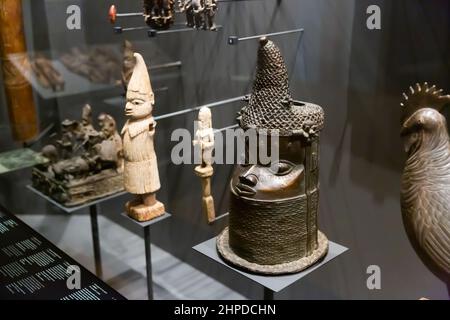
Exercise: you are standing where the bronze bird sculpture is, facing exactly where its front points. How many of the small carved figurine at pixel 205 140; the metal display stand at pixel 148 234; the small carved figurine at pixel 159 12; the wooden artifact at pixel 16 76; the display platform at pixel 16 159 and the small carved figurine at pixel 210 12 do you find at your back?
0

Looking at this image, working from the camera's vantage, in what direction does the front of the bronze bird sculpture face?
facing to the left of the viewer

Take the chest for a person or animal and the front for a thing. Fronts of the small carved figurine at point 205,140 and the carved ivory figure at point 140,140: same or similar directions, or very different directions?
same or similar directions

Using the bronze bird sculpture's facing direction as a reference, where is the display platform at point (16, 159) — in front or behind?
in front

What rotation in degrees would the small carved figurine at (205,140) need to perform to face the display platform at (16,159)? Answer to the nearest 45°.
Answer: approximately 90° to its right

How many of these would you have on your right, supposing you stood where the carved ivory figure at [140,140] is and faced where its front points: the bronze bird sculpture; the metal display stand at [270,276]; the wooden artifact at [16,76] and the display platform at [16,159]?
2

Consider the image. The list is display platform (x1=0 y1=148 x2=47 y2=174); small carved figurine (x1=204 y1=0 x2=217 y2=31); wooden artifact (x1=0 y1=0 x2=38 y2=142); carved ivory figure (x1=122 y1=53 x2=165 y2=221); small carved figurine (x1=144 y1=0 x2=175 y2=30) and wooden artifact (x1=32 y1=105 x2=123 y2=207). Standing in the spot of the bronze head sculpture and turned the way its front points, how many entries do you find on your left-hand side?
0

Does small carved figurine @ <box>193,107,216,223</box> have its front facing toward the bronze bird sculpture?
no

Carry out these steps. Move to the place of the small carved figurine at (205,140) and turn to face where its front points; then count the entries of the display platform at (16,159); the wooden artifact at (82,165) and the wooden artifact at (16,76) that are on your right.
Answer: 3

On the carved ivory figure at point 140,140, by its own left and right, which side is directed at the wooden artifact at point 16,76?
right

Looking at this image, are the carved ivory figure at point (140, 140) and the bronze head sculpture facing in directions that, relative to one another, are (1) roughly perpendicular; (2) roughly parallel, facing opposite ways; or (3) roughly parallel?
roughly parallel

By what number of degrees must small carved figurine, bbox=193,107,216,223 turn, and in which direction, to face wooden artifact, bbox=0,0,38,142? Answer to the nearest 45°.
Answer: approximately 90° to its right
